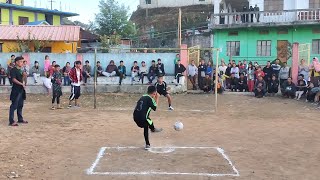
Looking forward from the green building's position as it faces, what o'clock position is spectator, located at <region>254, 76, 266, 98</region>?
The spectator is roughly at 12 o'clock from the green building.

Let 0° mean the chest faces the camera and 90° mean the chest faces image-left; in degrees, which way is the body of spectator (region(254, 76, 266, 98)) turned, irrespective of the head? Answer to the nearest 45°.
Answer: approximately 0°

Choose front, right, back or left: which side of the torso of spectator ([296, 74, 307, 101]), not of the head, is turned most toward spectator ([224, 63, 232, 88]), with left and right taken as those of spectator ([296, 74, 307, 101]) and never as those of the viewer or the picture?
right

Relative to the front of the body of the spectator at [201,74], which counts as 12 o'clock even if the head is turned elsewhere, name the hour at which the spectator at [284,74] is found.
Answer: the spectator at [284,74] is roughly at 9 o'clock from the spectator at [201,74].

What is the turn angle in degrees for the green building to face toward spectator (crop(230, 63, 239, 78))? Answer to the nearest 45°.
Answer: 0° — it already faces them

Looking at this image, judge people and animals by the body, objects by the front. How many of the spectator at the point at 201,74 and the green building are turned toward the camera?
2

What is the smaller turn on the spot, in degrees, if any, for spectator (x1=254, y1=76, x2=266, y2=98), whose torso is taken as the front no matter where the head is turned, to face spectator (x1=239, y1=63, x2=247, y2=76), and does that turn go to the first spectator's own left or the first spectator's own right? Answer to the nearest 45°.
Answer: approximately 135° to the first spectator's own right

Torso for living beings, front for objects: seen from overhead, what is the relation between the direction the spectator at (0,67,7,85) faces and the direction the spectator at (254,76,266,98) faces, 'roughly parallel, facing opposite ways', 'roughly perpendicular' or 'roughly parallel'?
roughly parallel

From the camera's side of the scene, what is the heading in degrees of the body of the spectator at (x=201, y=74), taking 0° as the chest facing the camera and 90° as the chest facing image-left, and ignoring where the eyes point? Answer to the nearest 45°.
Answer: approximately 0°

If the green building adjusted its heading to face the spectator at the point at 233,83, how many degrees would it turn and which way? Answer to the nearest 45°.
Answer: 0° — it already faces them

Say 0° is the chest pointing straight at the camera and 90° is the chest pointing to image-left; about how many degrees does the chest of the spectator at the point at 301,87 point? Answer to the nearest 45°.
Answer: approximately 45°
